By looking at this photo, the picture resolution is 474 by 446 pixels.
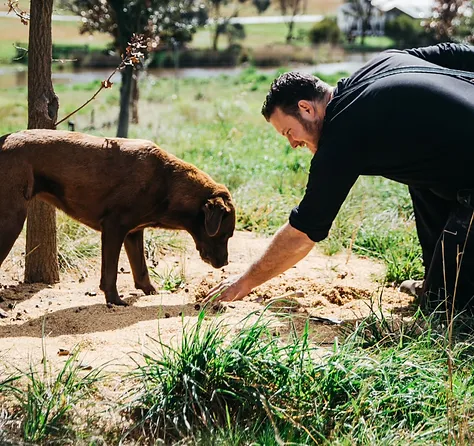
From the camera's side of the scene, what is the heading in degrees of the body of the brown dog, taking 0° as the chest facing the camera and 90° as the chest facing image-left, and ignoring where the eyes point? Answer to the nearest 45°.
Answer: approximately 270°

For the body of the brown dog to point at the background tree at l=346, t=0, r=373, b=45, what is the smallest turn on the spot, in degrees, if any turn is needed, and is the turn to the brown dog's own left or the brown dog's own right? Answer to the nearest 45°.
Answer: approximately 90° to the brown dog's own left

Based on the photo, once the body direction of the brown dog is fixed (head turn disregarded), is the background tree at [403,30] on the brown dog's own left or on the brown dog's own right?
on the brown dog's own left

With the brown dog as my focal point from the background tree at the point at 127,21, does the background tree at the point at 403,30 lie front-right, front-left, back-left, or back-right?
back-left

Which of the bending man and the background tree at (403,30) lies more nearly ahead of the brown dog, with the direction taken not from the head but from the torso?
the bending man

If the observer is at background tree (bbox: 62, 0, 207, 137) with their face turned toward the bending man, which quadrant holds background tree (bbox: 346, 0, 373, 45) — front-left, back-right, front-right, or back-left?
back-left

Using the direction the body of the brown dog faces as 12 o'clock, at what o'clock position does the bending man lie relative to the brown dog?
The bending man is roughly at 1 o'clock from the brown dog.

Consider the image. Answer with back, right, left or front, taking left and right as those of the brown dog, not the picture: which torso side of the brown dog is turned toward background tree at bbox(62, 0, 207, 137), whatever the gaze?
left

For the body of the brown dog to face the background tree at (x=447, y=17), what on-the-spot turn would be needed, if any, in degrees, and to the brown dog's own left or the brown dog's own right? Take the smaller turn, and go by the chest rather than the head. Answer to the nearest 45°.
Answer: approximately 45° to the brown dog's own left
